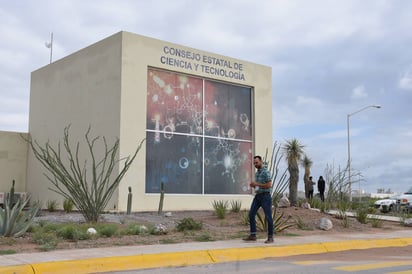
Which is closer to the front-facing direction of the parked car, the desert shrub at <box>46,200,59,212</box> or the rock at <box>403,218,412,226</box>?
the desert shrub

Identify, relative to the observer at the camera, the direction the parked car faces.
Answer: facing the viewer and to the left of the viewer

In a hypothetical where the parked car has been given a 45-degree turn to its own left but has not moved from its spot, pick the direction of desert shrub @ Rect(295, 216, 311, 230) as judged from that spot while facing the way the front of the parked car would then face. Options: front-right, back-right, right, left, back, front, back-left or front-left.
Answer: front

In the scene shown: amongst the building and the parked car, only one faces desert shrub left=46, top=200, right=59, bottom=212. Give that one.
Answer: the parked car

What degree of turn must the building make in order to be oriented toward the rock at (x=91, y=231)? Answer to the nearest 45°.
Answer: approximately 45° to its right

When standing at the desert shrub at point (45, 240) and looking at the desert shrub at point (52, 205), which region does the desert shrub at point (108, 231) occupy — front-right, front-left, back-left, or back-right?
front-right

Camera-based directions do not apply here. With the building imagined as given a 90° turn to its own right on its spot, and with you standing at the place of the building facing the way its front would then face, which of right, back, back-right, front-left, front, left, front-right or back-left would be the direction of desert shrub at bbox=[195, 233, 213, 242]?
front-left

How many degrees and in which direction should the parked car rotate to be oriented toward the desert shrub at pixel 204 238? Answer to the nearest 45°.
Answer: approximately 45° to its left

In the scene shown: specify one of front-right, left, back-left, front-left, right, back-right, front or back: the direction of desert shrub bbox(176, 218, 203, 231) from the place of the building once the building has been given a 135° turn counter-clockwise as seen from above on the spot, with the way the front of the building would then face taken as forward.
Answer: back

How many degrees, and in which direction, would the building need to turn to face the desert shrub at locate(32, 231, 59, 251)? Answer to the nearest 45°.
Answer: approximately 45° to its right

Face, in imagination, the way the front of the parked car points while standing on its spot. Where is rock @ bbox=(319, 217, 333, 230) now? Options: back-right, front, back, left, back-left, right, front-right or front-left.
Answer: front-left

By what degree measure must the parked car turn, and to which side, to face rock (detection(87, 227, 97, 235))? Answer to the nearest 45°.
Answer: approximately 45° to its left

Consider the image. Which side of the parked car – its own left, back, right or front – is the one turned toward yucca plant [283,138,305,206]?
front

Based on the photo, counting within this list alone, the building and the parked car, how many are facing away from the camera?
0
